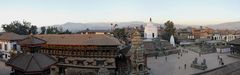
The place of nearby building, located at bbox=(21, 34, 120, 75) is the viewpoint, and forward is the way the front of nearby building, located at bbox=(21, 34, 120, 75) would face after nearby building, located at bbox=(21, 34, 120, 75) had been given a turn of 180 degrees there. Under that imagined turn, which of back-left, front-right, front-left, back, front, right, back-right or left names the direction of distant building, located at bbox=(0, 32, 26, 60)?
front-left

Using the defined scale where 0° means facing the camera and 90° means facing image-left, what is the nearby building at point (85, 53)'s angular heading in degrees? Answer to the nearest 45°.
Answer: approximately 0°
